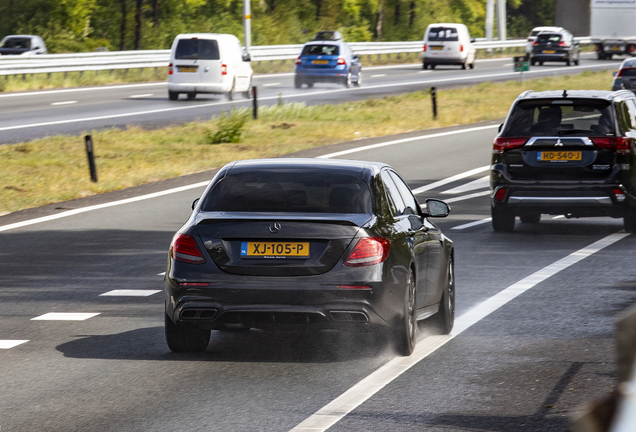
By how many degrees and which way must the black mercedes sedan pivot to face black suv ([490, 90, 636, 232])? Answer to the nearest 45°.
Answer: approximately 45° to its right

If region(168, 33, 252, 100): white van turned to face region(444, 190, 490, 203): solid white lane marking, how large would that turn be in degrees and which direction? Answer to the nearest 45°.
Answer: approximately 135° to its right

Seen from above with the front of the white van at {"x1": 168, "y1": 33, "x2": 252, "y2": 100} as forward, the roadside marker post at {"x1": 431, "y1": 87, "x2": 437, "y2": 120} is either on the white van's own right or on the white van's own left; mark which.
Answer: on the white van's own right

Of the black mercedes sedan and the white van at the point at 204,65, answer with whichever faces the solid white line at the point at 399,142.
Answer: the black mercedes sedan

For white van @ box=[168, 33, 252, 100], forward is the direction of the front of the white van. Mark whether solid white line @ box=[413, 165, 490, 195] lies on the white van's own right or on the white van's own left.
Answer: on the white van's own right

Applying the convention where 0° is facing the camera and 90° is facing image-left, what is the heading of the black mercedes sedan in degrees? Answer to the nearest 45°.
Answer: approximately 180°

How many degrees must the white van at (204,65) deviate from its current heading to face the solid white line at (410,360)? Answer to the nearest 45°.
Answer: approximately 135° to its right

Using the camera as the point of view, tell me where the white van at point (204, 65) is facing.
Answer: facing away from the viewer and to the right of the viewer

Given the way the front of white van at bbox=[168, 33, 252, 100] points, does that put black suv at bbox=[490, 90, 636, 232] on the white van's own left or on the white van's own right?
on the white van's own right

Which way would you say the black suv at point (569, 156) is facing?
away from the camera

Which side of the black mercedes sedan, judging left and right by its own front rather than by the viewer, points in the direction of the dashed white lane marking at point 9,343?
left

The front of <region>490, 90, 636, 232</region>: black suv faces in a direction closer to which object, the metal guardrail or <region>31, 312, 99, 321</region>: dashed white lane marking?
the metal guardrail

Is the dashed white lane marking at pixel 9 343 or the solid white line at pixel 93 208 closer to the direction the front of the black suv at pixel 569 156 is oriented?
the solid white line

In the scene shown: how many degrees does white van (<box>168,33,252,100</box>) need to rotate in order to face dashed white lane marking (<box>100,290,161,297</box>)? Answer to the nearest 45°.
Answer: approximately 135° to its right
